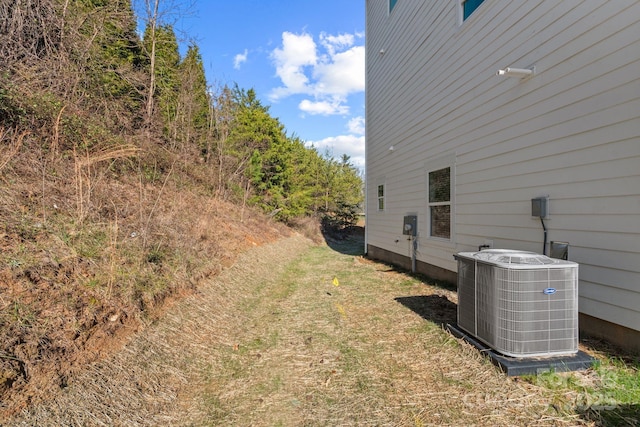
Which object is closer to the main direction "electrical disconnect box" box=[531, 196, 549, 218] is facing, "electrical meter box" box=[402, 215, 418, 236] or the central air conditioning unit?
the central air conditioning unit

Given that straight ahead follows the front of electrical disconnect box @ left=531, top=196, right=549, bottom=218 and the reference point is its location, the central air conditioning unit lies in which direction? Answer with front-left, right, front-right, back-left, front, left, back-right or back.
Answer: front-left

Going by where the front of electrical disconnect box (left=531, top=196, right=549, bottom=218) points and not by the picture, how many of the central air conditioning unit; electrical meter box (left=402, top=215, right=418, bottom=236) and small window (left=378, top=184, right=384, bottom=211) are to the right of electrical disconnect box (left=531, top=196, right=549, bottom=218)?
2

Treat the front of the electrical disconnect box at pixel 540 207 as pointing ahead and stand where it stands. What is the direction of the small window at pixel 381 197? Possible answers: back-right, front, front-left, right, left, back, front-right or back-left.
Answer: right

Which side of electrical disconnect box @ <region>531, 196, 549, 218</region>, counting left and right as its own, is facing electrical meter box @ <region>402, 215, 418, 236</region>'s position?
right

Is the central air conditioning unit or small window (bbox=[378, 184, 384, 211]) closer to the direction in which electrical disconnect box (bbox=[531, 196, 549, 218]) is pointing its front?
the central air conditioning unit

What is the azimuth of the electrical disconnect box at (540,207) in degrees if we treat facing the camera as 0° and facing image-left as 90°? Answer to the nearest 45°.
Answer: approximately 45°
